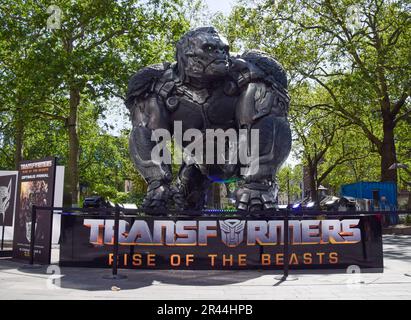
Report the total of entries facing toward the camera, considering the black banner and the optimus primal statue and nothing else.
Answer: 2

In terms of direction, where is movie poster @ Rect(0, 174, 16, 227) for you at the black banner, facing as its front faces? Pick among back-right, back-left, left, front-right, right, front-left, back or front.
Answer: back-right

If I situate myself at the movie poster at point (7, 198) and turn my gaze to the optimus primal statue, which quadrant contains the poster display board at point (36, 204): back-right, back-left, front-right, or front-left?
front-right

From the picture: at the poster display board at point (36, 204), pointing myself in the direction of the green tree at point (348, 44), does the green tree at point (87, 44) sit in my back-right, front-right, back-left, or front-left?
front-left

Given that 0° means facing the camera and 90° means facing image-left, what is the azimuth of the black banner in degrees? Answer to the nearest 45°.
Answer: approximately 0°

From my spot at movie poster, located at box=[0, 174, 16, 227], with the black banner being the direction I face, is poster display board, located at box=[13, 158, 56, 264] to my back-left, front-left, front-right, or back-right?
front-right

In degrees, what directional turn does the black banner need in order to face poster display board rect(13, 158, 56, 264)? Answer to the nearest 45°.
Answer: approximately 135° to its right

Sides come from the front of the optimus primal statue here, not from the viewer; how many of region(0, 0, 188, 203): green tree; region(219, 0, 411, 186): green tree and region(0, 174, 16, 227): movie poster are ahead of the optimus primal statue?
0

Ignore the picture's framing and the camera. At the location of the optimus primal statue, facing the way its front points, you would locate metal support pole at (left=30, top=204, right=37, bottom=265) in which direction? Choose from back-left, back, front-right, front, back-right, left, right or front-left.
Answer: right

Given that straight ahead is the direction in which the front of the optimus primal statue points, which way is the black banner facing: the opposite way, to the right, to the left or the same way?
the same way

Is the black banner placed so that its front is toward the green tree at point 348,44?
no

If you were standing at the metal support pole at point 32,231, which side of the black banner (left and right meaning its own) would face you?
right

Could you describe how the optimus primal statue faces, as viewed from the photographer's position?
facing the viewer

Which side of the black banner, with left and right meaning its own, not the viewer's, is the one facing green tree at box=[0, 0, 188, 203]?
back

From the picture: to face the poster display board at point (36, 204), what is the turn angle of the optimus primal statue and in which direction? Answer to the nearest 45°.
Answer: approximately 90° to its right
